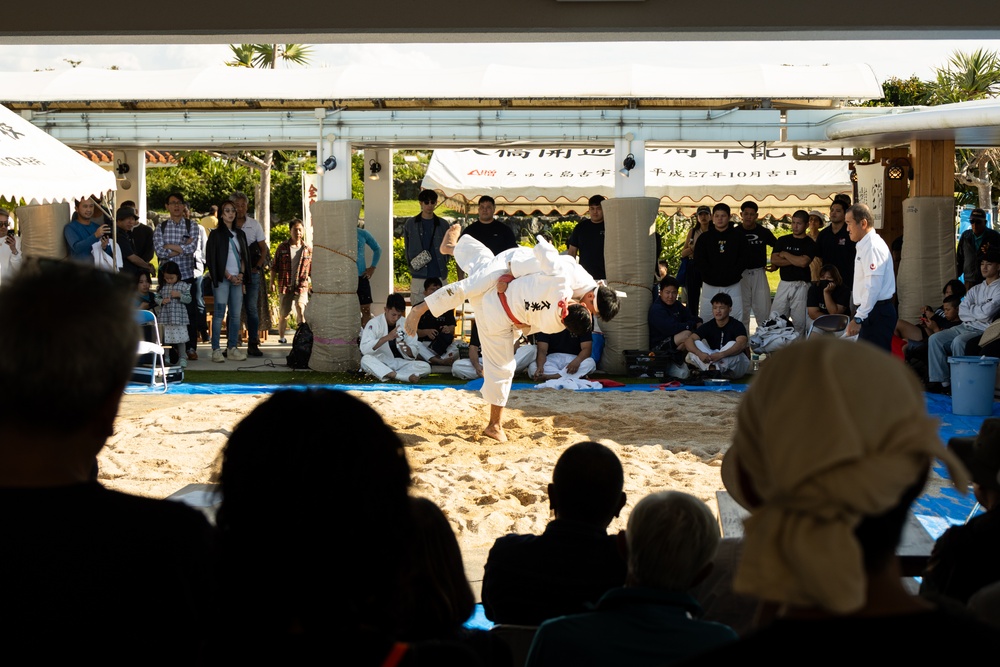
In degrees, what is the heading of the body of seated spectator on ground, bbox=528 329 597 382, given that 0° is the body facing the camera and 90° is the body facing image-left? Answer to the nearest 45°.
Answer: approximately 0°

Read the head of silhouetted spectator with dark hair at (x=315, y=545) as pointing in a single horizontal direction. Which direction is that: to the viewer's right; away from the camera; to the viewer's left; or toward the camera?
away from the camera

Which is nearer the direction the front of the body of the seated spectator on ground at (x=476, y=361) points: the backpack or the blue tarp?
the blue tarp

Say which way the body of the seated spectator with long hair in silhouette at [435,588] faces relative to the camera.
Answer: away from the camera

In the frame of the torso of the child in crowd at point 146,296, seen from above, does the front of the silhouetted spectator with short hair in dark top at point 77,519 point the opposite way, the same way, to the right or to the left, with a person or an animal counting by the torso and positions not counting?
the opposite way

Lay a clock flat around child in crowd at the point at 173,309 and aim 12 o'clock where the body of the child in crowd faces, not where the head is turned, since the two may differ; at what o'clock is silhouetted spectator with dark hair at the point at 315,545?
The silhouetted spectator with dark hair is roughly at 12 o'clock from the child in crowd.

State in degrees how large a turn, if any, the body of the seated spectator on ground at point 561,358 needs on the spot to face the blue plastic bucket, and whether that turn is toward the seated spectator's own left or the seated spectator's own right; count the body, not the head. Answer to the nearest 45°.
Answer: approximately 45° to the seated spectator's own left

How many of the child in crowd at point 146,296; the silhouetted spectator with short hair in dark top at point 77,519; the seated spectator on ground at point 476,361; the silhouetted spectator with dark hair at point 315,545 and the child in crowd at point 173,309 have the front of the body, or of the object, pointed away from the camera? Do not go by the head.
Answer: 2

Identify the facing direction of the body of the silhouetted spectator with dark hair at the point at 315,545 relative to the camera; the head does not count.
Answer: away from the camera
